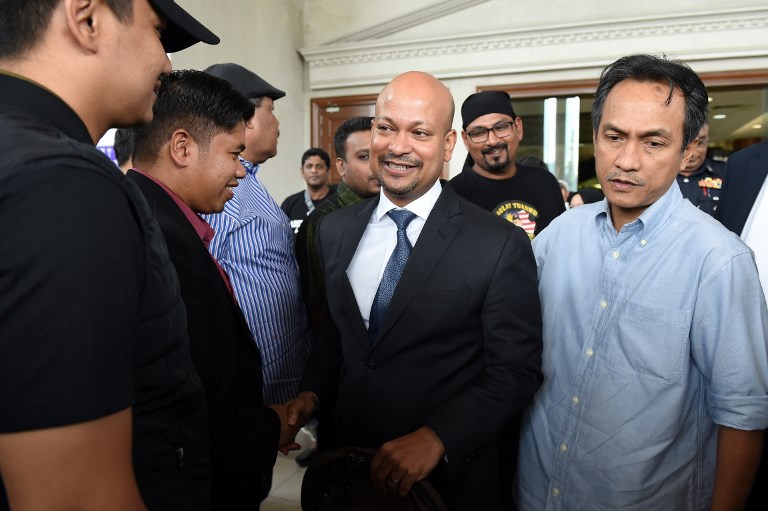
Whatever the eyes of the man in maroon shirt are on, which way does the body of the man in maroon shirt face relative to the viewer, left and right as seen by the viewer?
facing to the right of the viewer

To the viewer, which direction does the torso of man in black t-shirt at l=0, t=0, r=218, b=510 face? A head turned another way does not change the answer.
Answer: to the viewer's right

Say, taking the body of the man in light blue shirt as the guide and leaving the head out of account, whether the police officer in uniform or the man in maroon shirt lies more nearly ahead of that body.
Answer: the man in maroon shirt

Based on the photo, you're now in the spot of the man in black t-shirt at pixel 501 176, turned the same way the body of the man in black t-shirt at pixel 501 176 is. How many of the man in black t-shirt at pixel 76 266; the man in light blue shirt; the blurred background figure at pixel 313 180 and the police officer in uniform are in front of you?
2

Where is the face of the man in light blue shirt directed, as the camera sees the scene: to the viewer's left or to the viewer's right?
to the viewer's left

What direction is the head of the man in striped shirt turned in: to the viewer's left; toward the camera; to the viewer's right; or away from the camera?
to the viewer's right

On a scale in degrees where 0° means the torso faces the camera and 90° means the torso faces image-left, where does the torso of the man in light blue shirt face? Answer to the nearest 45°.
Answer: approximately 45°

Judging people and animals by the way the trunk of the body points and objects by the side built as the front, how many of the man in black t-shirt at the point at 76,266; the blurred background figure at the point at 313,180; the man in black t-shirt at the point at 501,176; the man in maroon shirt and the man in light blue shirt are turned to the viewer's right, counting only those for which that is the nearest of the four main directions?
2

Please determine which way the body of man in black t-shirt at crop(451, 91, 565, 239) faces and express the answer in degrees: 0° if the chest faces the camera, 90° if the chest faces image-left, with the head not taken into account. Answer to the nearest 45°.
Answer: approximately 0°

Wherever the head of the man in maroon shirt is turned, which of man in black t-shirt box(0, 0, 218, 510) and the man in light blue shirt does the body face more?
the man in light blue shirt
